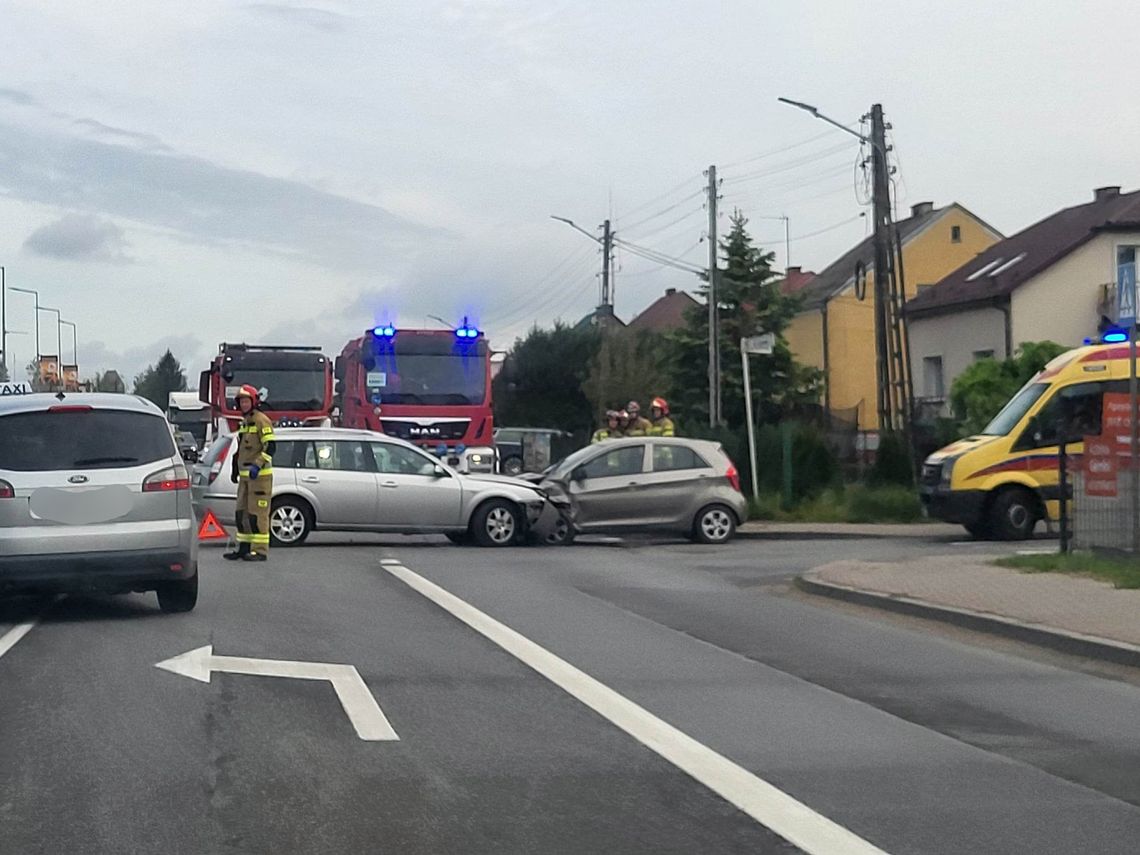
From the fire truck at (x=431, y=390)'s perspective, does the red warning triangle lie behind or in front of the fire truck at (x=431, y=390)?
in front

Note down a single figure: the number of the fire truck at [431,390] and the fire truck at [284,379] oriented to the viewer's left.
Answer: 0

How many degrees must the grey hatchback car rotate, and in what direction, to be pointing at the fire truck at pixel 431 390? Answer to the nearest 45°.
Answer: approximately 45° to its right

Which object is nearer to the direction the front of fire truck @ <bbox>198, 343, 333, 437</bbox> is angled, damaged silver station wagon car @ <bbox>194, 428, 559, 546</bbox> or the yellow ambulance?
the damaged silver station wagon car

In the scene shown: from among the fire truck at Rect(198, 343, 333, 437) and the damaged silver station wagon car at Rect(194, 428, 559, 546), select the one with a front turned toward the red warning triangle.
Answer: the fire truck

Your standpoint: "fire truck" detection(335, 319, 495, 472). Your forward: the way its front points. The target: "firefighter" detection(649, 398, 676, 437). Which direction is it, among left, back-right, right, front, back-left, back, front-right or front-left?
front-left

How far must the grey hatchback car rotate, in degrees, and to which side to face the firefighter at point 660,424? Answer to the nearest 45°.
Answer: approximately 90° to its right

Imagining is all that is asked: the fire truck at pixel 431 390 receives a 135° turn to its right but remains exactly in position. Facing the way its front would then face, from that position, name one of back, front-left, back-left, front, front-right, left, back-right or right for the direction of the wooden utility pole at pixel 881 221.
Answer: back-right

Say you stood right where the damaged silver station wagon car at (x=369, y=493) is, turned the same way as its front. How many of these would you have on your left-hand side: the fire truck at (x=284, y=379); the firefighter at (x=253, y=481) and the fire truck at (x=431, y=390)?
2

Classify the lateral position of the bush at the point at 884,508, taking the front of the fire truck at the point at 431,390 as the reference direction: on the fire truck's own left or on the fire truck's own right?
on the fire truck's own left

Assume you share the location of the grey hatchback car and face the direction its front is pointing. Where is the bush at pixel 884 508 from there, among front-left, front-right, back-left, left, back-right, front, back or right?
back-right

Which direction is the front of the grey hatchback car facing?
to the viewer's left

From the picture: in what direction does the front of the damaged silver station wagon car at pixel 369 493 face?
to the viewer's right

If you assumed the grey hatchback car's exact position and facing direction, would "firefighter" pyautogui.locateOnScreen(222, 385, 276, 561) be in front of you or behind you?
in front

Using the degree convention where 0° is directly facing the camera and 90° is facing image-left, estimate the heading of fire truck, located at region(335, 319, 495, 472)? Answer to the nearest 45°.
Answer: approximately 0°
